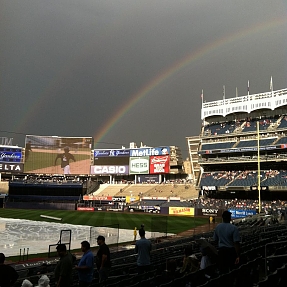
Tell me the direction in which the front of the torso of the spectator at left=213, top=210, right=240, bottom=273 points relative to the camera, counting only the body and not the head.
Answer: away from the camera

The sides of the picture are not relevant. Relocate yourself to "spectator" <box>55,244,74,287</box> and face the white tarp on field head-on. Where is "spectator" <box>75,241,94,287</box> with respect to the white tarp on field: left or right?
right

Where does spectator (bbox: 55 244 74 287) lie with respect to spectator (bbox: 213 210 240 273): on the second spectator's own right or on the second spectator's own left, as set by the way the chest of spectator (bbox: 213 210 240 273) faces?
on the second spectator's own left

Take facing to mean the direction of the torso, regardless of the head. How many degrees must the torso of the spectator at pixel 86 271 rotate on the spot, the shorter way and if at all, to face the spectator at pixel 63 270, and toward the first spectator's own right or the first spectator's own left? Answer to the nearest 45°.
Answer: approximately 45° to the first spectator's own left

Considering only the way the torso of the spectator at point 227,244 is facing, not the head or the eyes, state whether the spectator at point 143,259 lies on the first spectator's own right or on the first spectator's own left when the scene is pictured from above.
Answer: on the first spectator's own left

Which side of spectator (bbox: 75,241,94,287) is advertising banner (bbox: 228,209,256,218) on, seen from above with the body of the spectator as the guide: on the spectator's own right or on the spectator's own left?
on the spectator's own right

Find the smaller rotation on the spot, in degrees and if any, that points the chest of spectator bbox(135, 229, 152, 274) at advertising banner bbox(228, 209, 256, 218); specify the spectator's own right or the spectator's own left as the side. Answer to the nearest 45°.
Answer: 0° — they already face it

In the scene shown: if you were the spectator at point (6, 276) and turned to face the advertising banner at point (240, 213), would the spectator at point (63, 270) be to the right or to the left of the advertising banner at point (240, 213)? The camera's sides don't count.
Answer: right
